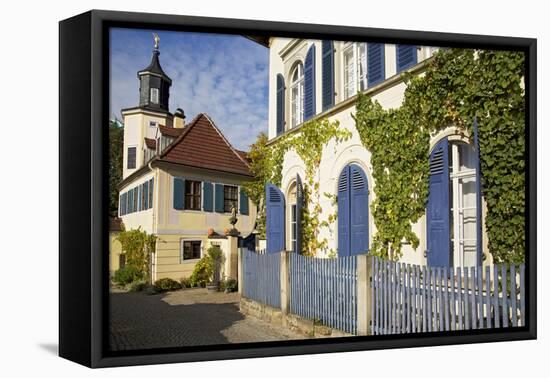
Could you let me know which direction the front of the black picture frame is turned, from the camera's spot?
facing the viewer and to the right of the viewer
